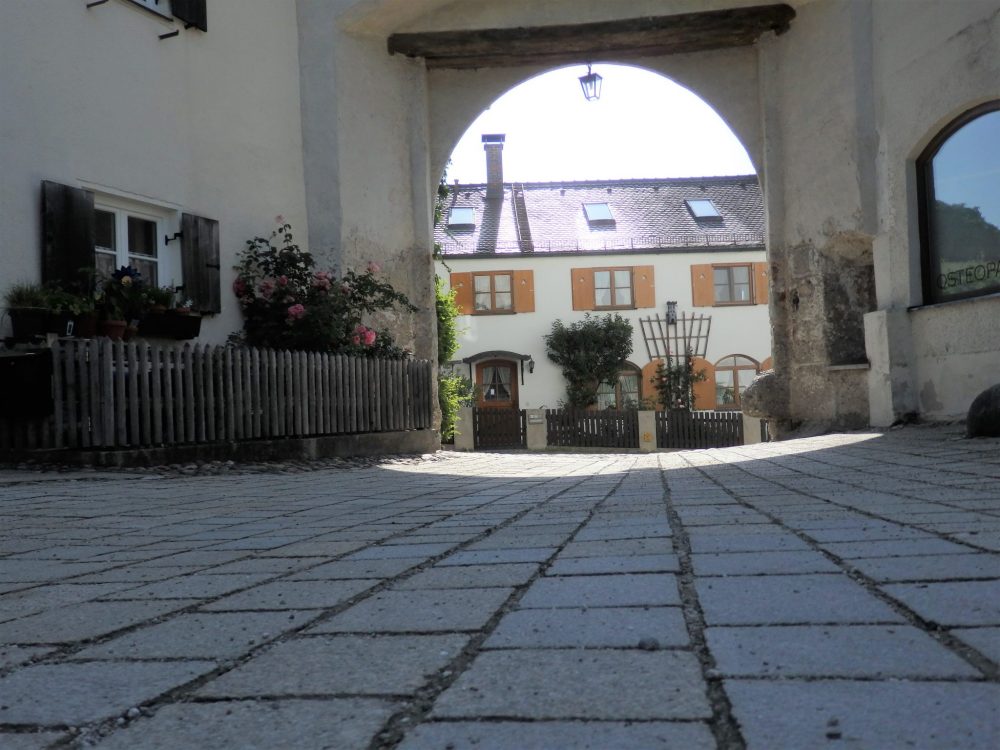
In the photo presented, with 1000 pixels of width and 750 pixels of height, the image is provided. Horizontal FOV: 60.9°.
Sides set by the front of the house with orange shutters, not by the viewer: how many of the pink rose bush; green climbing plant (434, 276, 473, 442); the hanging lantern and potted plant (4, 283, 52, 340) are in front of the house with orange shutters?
4

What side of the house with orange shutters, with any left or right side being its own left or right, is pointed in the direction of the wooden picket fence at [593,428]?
front

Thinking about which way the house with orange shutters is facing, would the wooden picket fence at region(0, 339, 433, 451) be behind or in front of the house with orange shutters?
in front

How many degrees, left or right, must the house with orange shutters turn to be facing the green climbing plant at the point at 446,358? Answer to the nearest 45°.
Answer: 0° — it already faces it

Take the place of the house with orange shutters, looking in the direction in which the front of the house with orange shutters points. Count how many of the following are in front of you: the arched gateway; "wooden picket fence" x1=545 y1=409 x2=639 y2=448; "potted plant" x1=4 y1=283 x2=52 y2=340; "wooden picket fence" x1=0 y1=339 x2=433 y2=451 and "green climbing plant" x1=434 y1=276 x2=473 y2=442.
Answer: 5

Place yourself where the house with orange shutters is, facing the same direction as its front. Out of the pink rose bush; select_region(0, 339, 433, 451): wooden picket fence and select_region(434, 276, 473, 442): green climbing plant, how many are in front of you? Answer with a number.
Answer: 3

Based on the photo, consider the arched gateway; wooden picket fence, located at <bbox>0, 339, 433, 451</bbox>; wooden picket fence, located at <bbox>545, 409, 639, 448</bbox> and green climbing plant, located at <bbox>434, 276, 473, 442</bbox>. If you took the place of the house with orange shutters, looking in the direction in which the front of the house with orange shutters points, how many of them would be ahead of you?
4

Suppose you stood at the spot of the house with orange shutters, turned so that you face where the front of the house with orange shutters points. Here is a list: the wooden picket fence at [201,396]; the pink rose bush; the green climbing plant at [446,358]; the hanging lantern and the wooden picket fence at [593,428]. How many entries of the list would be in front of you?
5

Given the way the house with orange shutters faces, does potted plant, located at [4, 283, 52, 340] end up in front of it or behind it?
in front

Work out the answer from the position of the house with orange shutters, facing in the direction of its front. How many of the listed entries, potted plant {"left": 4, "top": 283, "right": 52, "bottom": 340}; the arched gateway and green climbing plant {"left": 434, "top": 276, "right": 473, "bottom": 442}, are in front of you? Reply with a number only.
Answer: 3

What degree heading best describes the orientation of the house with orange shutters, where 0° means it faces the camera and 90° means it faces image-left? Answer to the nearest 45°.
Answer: approximately 0°

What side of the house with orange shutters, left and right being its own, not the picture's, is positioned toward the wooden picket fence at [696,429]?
front
